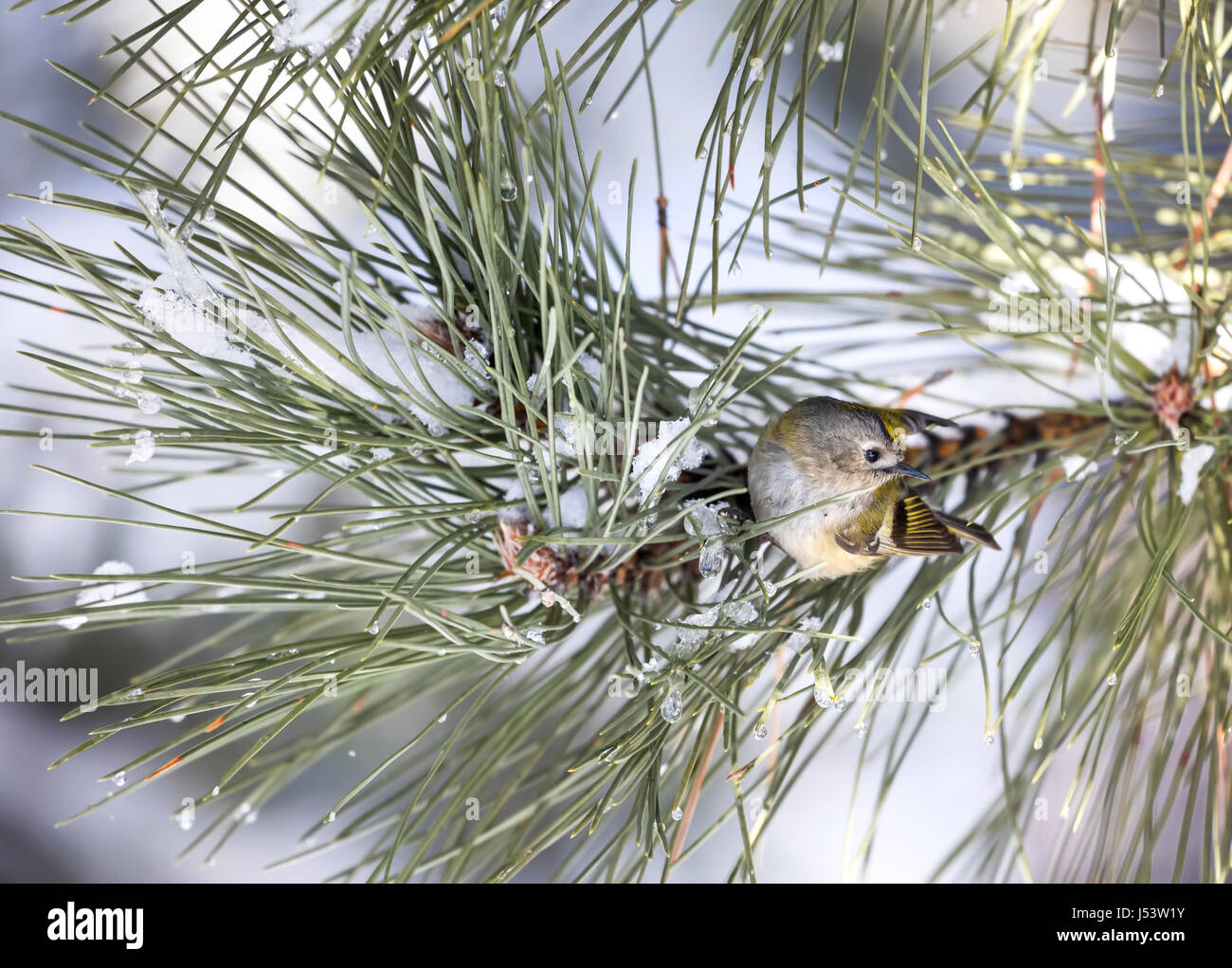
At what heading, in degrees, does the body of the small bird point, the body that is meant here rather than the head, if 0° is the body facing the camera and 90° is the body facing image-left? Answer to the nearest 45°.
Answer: approximately 45°
